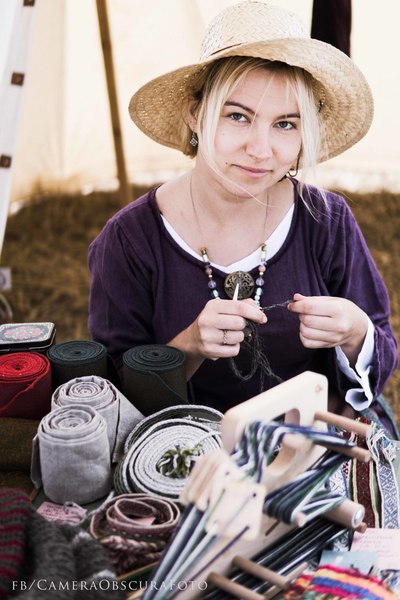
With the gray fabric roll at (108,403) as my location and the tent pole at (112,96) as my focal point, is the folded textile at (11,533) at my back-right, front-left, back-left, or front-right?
back-left

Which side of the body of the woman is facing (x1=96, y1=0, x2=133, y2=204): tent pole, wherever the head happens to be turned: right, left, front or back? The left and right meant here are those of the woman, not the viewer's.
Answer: back

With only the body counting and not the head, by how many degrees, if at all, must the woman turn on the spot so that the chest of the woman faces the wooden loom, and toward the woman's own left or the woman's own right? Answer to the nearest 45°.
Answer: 0° — they already face it

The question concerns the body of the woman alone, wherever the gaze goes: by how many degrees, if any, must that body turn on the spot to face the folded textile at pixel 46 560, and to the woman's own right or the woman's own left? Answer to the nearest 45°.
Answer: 0° — they already face it

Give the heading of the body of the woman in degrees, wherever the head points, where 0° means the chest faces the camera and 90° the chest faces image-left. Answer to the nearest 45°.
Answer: approximately 0°

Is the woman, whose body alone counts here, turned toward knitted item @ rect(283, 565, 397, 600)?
yes

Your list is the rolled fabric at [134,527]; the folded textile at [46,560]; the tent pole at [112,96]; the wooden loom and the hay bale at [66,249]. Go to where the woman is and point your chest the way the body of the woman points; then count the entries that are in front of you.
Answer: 3

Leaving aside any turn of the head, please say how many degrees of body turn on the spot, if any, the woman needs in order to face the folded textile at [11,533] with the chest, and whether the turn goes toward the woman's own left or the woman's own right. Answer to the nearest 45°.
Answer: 0° — they already face it

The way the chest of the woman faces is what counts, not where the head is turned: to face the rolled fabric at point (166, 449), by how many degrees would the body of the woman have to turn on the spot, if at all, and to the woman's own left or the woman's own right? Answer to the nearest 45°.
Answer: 0° — they already face it
